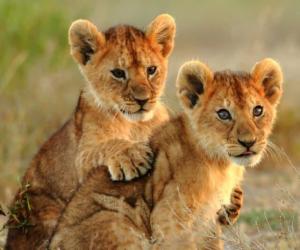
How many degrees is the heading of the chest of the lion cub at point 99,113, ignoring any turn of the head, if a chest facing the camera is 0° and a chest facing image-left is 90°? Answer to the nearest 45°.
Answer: approximately 315°

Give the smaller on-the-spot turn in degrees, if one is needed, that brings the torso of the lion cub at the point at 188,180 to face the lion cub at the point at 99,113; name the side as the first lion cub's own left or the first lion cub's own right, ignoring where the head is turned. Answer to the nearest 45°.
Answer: approximately 180°

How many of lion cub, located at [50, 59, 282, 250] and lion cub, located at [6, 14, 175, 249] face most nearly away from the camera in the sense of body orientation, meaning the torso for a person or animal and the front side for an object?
0

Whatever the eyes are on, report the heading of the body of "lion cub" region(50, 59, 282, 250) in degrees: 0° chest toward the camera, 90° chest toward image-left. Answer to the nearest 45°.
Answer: approximately 315°
